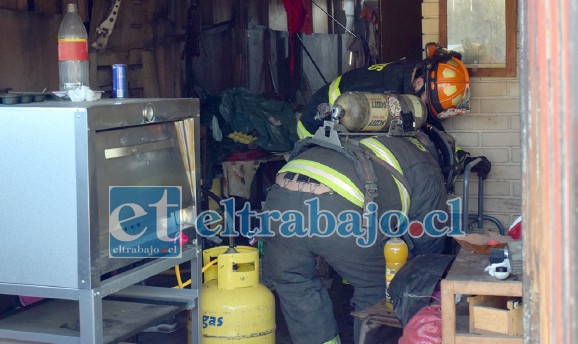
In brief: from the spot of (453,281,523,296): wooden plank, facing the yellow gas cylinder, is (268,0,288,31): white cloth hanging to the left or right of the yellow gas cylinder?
right

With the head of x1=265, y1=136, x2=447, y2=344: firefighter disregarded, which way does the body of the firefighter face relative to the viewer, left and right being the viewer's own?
facing away from the viewer and to the right of the viewer

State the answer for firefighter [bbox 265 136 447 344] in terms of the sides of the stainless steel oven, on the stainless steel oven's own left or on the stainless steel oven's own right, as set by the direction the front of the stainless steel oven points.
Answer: on the stainless steel oven's own left

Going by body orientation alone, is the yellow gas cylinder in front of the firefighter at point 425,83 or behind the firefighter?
behind

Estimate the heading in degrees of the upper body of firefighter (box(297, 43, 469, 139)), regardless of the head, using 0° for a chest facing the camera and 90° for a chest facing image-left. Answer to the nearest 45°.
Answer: approximately 270°

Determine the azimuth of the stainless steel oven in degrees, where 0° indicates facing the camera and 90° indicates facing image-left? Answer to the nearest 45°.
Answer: approximately 315°

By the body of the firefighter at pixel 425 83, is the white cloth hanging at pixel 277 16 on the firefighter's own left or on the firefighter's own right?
on the firefighter's own left

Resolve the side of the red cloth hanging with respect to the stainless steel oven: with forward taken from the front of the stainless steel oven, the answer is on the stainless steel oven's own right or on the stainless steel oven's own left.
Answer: on the stainless steel oven's own left

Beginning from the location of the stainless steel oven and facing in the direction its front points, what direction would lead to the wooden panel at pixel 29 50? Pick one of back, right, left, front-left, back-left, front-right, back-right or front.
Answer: back-left
